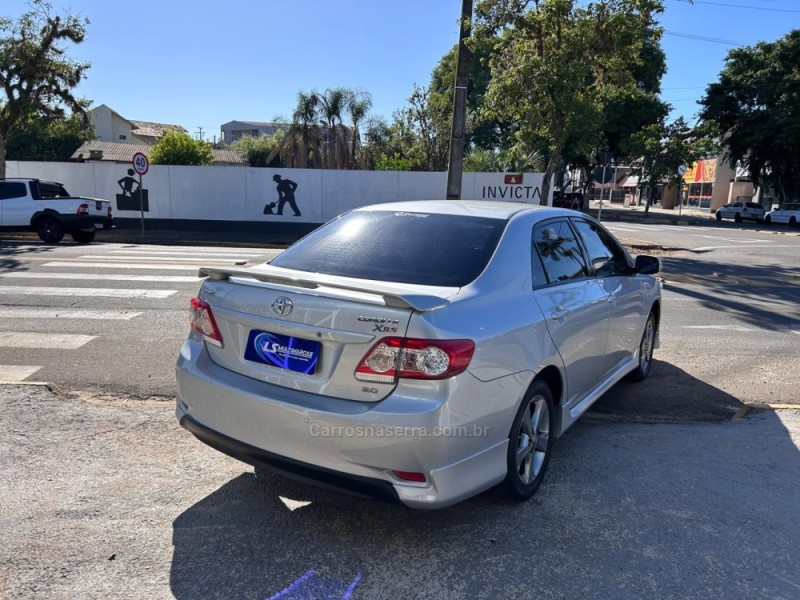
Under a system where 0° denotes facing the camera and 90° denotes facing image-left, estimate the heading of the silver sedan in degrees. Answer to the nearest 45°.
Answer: approximately 225°

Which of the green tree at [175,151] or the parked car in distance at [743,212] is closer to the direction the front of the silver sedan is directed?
the parked car in distance

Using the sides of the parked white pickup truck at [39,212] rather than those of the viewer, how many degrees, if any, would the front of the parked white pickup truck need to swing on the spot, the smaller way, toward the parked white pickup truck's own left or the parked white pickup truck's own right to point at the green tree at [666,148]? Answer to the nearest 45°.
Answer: approximately 135° to the parked white pickup truck's own right

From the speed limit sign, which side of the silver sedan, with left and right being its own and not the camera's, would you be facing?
left

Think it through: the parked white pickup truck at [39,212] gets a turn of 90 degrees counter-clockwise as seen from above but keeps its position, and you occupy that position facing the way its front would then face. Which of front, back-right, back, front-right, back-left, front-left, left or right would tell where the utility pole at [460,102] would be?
left

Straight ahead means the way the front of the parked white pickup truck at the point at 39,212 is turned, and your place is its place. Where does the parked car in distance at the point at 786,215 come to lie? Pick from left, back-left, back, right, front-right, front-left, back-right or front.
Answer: back-right

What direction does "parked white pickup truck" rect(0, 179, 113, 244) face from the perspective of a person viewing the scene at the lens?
facing away from the viewer and to the left of the viewer

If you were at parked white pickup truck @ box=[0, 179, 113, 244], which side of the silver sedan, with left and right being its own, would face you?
left
